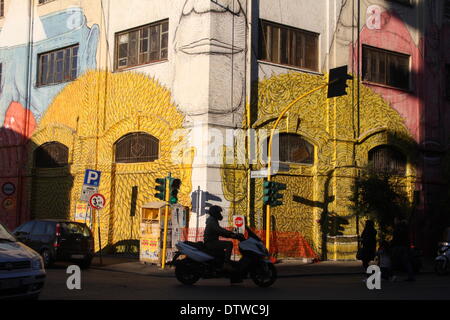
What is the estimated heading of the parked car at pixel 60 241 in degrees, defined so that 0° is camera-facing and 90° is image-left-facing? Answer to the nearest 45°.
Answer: approximately 135°

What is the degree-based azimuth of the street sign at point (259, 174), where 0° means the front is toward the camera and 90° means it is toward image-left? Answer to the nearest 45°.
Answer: approximately 0°

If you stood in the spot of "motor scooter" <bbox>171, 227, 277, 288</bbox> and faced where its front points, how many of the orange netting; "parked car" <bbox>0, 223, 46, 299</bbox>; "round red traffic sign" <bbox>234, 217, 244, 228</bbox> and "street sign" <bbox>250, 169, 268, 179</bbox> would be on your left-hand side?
3

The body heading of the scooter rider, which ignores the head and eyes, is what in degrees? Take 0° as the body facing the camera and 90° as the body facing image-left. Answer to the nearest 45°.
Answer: approximately 270°

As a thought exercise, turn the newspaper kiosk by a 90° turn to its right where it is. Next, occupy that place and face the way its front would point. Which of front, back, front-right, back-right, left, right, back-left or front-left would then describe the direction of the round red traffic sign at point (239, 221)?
back-right

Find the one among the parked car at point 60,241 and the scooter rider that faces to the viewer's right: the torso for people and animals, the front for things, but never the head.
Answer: the scooter rider

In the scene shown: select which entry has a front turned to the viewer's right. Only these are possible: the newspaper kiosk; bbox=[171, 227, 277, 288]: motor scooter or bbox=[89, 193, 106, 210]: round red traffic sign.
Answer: the motor scooter

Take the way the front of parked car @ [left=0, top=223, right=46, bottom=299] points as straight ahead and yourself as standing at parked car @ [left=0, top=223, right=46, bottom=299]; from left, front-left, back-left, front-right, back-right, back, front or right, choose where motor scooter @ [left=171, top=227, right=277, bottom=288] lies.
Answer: left

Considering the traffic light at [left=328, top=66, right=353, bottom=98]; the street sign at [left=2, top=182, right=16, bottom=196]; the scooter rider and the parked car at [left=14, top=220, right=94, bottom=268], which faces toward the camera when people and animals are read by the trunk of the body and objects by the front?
the street sign

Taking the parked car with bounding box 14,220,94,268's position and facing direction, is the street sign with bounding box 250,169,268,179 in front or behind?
behind
